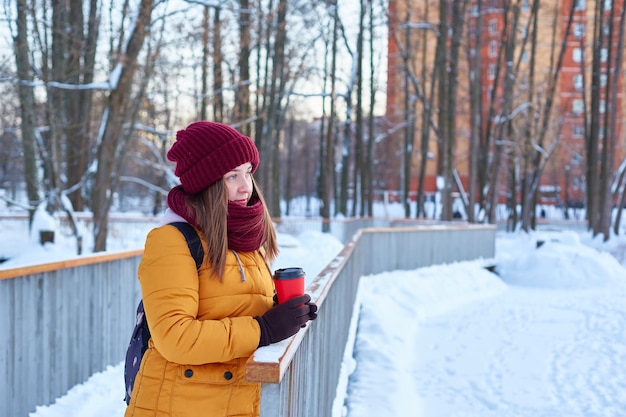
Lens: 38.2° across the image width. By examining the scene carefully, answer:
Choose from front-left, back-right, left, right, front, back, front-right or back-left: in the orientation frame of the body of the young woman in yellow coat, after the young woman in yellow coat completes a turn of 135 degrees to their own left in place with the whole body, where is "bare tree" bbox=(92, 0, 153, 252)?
front

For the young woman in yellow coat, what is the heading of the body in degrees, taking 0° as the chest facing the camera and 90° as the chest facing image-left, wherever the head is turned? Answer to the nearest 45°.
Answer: approximately 315°

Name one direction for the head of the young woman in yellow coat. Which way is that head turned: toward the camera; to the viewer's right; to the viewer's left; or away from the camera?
to the viewer's right
